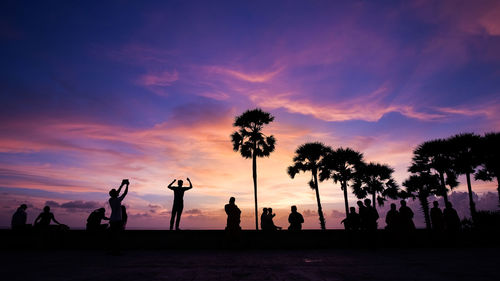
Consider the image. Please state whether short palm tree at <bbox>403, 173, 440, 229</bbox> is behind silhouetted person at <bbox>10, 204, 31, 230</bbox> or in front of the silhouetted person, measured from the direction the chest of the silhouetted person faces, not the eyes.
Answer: in front

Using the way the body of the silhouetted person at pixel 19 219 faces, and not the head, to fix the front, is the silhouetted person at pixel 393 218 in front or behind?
in front

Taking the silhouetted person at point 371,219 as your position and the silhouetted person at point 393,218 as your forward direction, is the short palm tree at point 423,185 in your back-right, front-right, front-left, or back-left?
front-left

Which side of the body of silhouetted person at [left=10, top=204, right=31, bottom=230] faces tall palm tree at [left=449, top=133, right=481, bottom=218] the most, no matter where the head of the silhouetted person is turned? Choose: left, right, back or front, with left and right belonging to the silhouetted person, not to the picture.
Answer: front

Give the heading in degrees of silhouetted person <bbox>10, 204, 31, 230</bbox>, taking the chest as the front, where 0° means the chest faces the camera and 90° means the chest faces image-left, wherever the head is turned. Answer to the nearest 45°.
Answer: approximately 270°

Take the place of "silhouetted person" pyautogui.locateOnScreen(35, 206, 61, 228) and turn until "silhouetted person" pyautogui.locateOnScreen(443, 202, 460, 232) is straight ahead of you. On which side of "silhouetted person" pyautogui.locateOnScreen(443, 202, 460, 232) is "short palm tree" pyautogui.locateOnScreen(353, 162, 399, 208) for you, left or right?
left

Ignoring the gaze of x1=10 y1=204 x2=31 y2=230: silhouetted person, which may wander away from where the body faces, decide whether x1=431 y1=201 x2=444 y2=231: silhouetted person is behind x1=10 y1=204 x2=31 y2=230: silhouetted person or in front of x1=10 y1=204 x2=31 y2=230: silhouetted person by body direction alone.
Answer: in front
